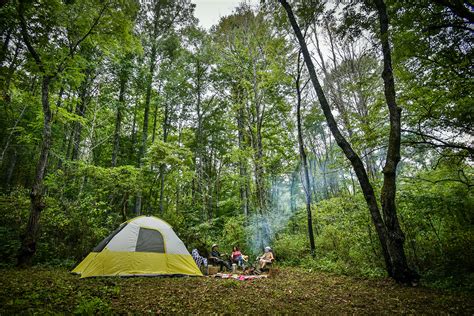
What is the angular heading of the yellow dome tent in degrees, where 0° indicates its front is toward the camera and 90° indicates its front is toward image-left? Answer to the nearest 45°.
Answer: approximately 0°

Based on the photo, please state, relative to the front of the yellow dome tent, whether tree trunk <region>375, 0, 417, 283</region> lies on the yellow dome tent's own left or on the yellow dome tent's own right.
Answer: on the yellow dome tent's own left
